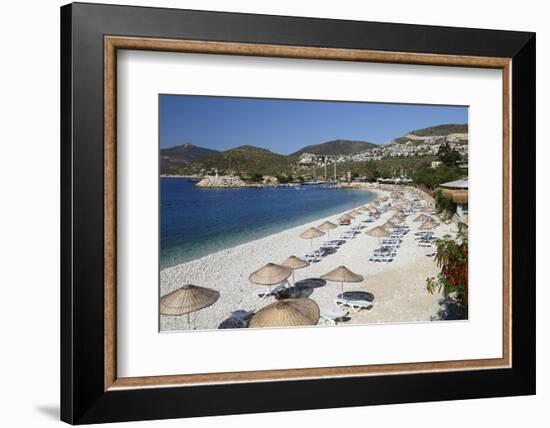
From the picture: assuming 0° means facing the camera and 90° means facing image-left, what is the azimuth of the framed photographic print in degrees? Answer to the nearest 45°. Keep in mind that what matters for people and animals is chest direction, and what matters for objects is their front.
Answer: approximately 315°
